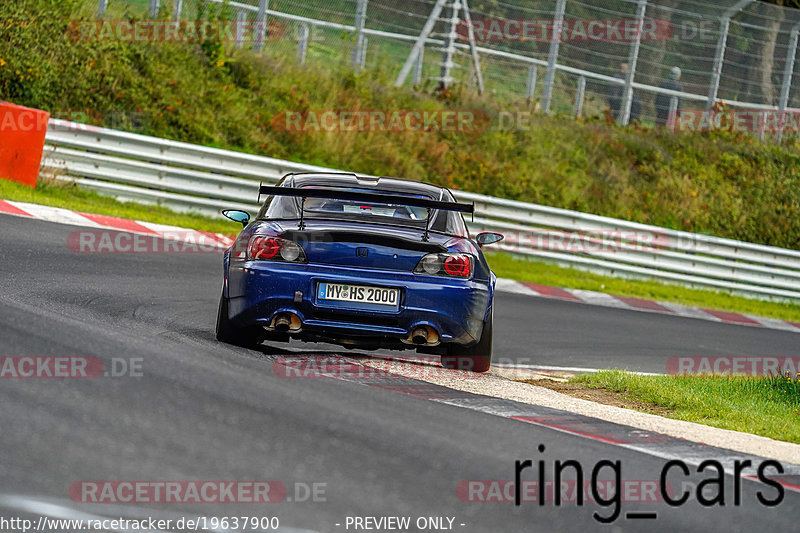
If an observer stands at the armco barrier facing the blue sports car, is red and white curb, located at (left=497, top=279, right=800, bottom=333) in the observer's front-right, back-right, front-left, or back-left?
front-left

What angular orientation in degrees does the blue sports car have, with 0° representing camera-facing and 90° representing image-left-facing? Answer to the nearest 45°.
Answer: approximately 180°

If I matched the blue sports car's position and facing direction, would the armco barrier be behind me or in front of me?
in front

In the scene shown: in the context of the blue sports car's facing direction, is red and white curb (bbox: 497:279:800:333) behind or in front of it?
in front

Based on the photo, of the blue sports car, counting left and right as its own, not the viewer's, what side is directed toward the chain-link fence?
front
